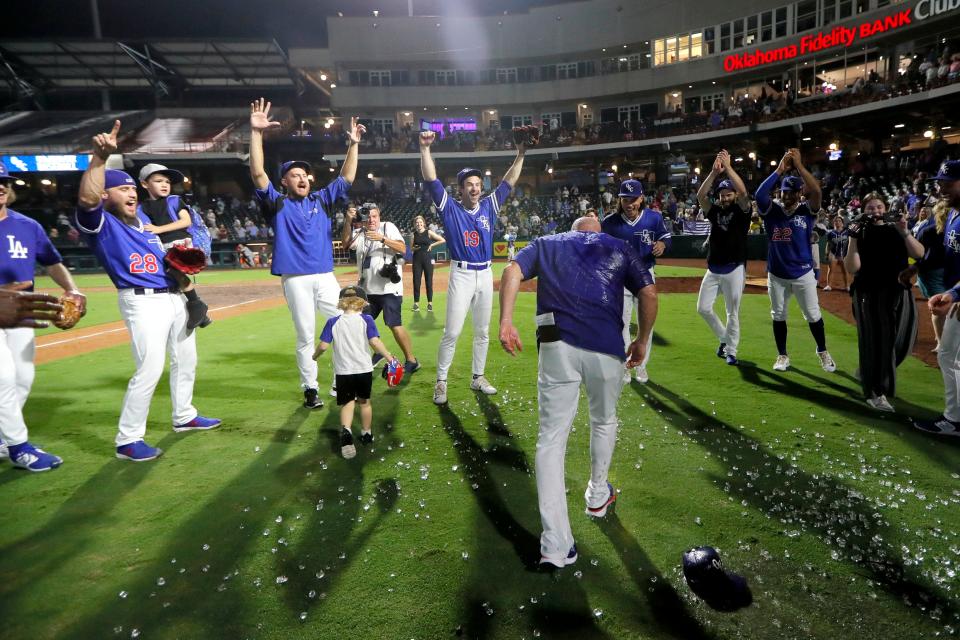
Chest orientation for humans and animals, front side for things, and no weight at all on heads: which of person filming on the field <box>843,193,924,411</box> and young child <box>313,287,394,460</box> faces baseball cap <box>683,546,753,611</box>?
the person filming on the field

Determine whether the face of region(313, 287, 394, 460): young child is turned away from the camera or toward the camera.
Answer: away from the camera

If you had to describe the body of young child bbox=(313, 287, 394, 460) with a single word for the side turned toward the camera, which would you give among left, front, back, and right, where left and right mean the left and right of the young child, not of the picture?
back

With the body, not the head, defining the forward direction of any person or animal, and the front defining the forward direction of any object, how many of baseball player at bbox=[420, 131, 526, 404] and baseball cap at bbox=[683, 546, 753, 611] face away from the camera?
0

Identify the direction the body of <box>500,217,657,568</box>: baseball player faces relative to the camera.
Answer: away from the camera

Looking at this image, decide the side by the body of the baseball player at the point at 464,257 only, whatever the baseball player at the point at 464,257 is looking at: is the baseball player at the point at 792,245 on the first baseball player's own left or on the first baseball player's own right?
on the first baseball player's own left

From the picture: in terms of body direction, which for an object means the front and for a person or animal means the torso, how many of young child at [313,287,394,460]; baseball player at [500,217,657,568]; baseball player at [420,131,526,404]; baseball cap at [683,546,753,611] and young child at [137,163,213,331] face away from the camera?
2

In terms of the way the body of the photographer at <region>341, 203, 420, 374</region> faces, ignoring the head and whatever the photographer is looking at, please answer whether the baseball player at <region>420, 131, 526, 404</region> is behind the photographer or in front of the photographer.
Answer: in front
